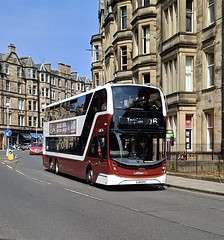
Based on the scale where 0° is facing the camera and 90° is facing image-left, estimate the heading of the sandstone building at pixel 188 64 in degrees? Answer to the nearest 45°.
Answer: approximately 45°

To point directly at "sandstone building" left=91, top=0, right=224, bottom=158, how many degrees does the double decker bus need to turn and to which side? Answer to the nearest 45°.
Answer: approximately 135° to its left

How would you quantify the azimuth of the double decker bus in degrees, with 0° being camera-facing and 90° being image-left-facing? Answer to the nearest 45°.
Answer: approximately 315°

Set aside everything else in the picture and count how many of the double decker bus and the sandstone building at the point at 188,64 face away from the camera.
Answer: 0

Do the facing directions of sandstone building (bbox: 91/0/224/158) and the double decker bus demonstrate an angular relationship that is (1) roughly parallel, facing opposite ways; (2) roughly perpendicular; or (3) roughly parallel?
roughly perpendicular
